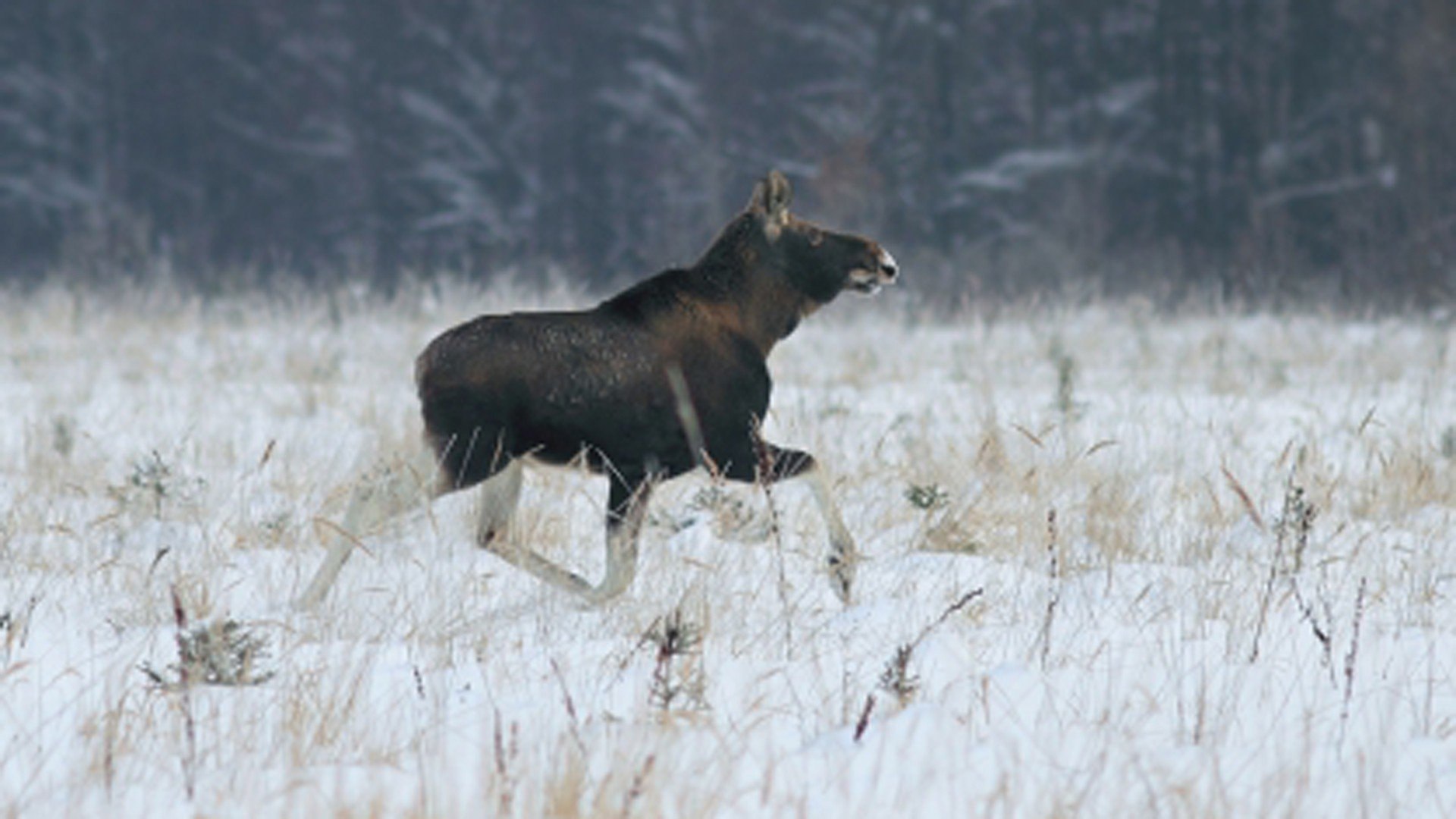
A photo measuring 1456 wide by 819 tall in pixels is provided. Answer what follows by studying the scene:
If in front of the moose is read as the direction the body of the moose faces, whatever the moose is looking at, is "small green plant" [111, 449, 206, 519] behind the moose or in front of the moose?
behind

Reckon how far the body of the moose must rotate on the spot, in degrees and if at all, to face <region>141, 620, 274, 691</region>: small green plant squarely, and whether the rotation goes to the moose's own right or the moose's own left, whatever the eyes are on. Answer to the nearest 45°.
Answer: approximately 135° to the moose's own right

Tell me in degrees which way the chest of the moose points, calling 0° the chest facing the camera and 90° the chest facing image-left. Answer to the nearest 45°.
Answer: approximately 270°

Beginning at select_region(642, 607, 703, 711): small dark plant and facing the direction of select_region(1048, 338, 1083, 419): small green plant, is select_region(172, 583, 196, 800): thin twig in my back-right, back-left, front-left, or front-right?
back-left

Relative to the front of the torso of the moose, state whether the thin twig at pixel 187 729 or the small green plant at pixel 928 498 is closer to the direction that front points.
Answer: the small green plant
